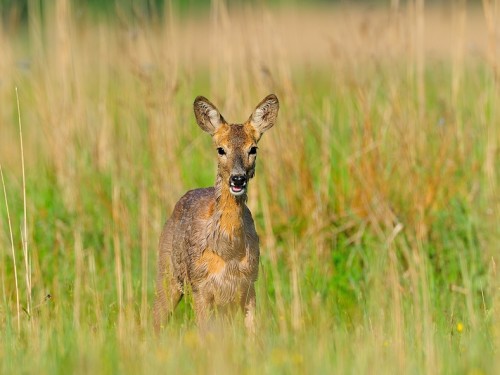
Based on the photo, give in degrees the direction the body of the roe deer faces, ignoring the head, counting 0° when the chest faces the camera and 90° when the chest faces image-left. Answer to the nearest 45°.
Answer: approximately 315°
